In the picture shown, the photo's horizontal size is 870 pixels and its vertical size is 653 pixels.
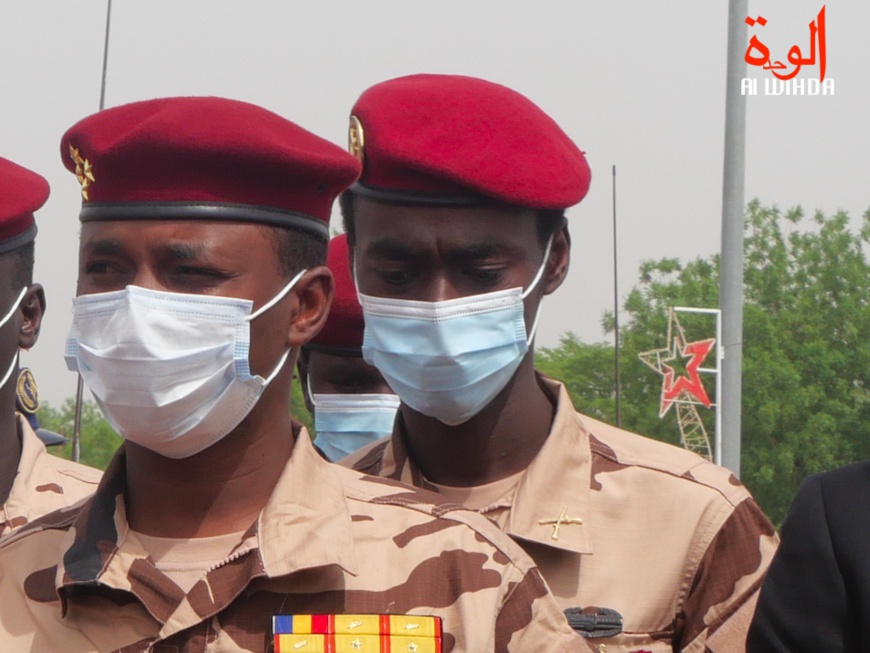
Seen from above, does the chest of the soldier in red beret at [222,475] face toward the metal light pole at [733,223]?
no

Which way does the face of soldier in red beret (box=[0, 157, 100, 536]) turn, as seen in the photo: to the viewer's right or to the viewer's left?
to the viewer's left

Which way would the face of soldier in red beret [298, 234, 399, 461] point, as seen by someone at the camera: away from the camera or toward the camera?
toward the camera

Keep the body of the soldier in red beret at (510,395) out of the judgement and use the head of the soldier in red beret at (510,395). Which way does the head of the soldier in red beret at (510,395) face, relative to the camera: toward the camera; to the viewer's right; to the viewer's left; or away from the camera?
toward the camera

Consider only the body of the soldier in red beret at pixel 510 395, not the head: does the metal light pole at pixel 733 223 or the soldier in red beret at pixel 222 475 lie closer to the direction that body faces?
the soldier in red beret

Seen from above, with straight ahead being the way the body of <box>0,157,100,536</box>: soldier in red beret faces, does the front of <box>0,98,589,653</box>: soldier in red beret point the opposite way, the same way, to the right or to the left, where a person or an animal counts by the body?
the same way

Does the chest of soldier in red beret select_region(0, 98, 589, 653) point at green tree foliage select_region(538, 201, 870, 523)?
no

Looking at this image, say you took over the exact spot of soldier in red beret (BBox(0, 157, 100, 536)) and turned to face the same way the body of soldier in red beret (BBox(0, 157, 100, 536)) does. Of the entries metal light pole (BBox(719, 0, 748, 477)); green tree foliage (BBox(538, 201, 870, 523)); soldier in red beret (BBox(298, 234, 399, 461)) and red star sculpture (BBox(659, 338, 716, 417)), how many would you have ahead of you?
0

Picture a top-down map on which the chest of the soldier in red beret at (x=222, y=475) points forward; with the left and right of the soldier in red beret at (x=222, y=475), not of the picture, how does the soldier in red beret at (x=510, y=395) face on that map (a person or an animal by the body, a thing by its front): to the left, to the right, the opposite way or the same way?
the same way

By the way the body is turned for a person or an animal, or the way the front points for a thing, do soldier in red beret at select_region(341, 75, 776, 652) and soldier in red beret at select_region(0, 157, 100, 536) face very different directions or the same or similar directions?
same or similar directions

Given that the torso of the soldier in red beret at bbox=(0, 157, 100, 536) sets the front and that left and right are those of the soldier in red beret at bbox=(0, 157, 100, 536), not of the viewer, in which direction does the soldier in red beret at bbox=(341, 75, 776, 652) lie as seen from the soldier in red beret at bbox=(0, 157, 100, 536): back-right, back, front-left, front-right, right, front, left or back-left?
left

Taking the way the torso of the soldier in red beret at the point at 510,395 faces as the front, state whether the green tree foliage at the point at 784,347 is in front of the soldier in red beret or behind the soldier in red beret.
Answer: behind

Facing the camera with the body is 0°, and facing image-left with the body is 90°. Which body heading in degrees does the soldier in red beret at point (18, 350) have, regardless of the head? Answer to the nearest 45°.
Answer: approximately 45°

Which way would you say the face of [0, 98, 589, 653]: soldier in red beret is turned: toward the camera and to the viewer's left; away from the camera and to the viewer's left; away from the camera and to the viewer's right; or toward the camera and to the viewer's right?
toward the camera and to the viewer's left

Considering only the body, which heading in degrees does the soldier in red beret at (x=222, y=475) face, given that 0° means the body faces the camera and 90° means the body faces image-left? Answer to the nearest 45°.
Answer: approximately 45°

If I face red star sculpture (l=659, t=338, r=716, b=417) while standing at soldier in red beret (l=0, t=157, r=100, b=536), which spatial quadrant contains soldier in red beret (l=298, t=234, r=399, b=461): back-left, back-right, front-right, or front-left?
front-right

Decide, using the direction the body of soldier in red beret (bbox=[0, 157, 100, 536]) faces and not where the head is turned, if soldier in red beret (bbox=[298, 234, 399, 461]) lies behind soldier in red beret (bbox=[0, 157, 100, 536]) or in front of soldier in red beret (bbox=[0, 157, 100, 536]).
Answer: behind

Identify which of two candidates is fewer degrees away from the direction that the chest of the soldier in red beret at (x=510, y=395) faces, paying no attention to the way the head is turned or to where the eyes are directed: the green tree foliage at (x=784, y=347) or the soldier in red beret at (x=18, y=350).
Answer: the soldier in red beret

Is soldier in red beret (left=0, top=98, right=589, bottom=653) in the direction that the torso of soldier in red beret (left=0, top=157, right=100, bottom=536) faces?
no

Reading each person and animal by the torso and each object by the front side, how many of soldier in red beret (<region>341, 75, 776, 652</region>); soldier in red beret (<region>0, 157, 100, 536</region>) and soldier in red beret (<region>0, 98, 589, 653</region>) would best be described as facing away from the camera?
0
